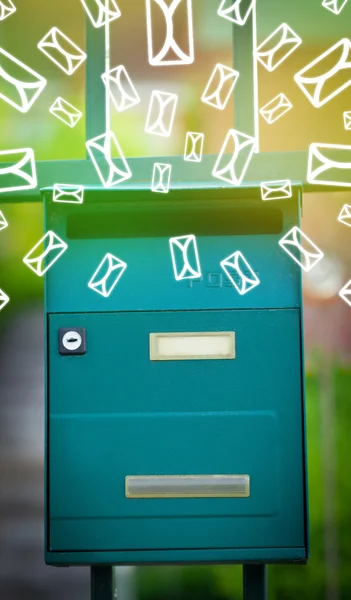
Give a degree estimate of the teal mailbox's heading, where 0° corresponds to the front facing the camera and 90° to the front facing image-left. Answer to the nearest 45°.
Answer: approximately 0°
